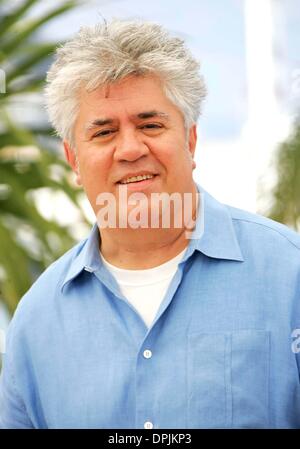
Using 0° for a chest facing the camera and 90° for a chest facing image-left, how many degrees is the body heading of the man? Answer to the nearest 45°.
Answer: approximately 0°
